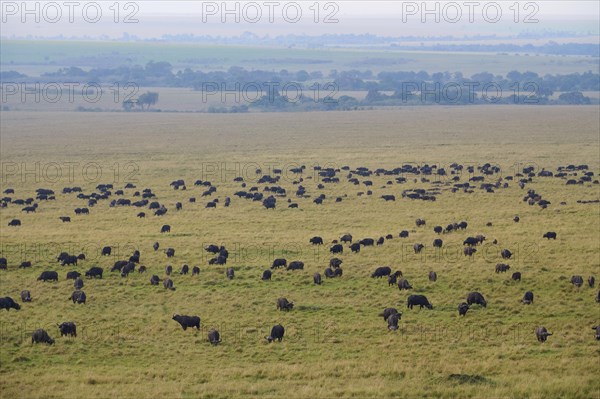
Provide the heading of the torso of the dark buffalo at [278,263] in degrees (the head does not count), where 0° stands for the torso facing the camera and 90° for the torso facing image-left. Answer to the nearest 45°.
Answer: approximately 90°

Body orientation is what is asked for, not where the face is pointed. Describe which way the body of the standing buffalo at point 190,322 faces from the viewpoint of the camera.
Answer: to the viewer's left

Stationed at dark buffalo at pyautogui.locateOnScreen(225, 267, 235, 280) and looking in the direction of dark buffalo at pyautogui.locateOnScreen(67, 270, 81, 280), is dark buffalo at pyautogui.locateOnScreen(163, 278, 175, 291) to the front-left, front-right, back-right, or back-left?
front-left

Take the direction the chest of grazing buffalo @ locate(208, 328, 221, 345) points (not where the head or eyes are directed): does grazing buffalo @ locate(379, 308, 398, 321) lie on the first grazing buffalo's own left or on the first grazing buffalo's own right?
on the first grazing buffalo's own left

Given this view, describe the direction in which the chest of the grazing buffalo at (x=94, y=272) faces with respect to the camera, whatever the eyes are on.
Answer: to the viewer's left

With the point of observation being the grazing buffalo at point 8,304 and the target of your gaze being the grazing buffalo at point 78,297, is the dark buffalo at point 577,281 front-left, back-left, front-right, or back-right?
front-right

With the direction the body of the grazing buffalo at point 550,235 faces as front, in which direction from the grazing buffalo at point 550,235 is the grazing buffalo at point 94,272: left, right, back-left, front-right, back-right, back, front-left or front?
front-left

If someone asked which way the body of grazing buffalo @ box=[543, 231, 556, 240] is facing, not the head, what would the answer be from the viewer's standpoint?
to the viewer's left

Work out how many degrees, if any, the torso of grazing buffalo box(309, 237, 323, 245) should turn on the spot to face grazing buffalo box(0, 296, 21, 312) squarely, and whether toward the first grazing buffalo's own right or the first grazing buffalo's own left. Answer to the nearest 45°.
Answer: approximately 45° to the first grazing buffalo's own left

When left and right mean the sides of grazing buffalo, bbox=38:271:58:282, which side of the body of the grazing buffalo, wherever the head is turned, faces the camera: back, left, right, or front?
left
